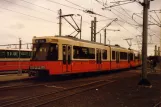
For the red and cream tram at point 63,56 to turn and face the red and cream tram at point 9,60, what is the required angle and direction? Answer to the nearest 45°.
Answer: approximately 90° to its right

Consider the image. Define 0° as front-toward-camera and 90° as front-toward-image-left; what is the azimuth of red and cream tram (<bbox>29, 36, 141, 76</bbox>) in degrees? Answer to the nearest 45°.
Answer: approximately 45°
